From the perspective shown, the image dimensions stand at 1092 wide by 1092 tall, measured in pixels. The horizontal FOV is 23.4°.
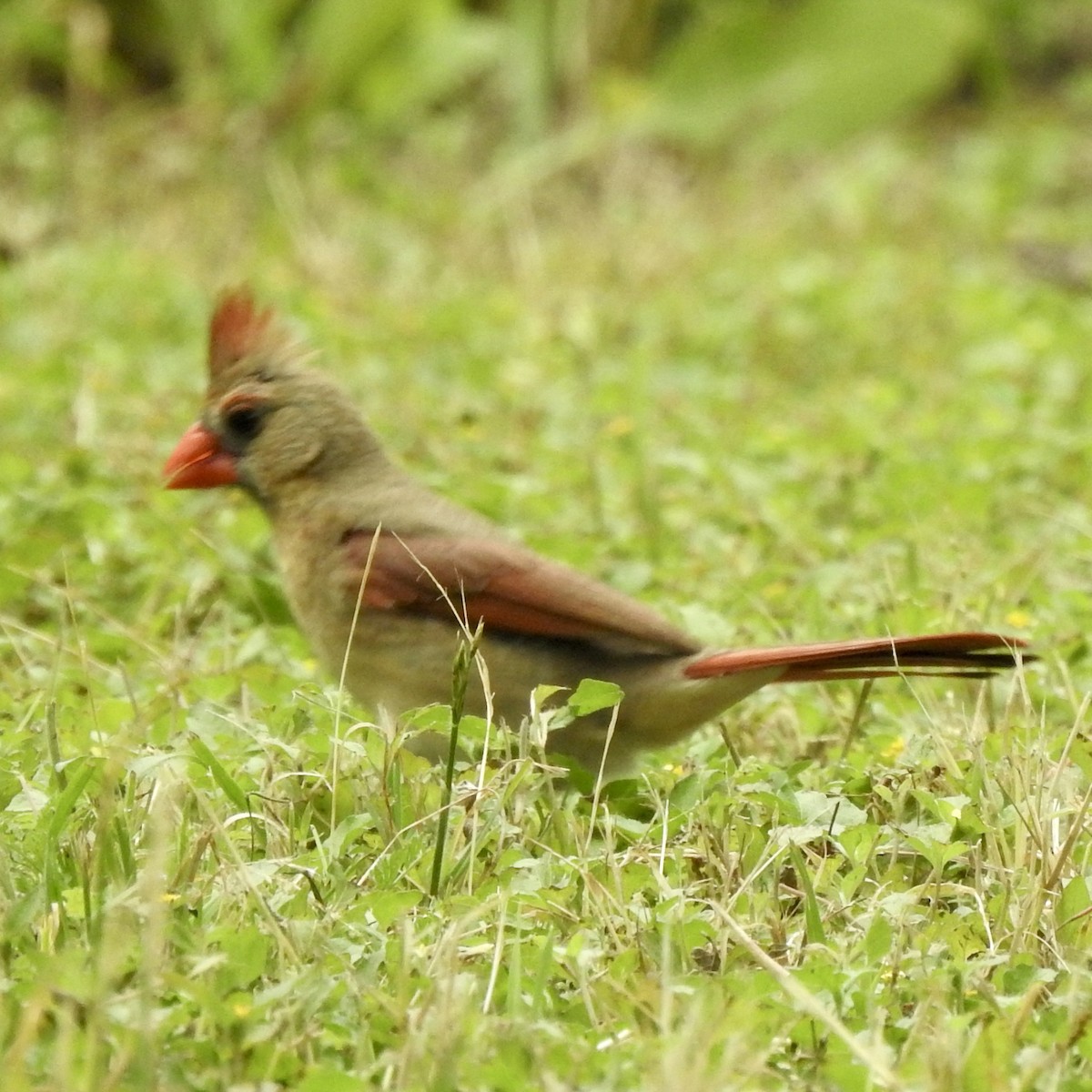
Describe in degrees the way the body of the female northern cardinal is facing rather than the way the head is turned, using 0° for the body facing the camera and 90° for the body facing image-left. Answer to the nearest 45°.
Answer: approximately 90°
